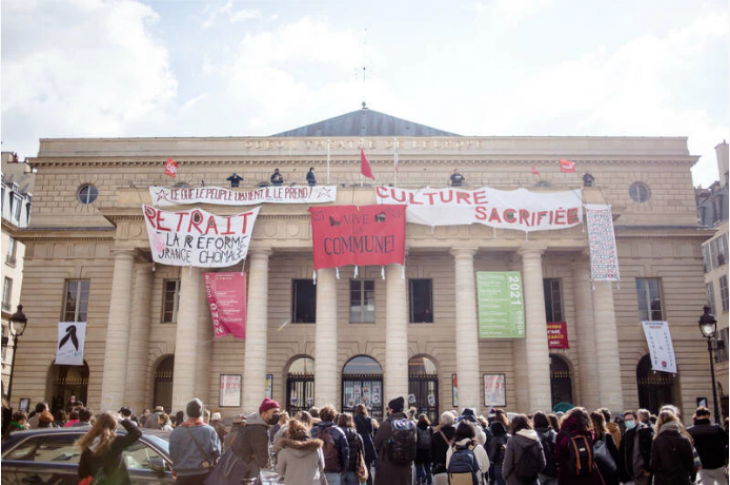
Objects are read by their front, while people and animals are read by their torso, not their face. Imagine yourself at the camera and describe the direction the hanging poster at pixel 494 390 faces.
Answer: facing the viewer

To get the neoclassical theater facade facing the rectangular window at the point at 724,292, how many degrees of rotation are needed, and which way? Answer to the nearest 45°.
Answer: approximately 135° to its left

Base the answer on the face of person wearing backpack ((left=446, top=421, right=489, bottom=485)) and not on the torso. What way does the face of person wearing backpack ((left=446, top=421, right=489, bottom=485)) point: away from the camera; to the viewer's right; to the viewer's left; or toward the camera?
away from the camera

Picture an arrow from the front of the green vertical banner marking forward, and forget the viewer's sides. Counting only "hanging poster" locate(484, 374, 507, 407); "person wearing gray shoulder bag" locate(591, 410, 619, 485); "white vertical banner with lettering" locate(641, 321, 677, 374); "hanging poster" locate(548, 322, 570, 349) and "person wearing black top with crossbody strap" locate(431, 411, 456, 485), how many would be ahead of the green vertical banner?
2

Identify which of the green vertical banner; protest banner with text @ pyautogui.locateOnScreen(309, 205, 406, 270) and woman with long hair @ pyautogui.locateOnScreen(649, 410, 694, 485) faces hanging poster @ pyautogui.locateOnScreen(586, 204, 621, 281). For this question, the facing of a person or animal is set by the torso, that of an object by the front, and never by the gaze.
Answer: the woman with long hair

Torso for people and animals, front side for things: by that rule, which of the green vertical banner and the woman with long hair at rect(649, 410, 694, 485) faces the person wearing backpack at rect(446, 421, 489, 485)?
the green vertical banner

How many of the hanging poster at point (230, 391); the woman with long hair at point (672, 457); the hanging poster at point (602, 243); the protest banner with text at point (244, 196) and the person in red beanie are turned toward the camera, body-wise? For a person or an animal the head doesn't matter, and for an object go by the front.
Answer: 3

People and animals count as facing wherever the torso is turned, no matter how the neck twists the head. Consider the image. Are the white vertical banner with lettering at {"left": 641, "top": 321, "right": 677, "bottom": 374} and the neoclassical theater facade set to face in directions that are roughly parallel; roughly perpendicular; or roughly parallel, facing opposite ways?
roughly parallel

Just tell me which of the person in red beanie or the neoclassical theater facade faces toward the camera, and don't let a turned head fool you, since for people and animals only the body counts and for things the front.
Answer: the neoclassical theater facade

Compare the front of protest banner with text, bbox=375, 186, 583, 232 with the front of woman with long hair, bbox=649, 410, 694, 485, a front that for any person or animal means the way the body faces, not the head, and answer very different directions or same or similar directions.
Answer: very different directions

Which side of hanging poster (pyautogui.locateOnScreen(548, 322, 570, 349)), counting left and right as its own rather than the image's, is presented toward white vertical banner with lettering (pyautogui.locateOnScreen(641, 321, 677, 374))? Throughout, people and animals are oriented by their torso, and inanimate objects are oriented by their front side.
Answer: left

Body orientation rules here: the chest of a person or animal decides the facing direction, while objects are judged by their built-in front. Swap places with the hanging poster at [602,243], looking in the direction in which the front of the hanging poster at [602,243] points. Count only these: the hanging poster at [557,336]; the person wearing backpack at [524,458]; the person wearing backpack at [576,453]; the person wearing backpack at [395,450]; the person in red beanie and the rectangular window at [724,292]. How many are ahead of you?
4

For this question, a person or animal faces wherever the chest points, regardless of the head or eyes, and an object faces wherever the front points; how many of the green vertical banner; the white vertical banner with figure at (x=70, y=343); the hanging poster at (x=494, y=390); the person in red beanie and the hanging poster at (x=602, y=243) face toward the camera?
4

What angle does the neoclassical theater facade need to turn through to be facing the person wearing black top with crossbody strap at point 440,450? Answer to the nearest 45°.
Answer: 0° — it already faces them

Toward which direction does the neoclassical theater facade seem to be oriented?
toward the camera

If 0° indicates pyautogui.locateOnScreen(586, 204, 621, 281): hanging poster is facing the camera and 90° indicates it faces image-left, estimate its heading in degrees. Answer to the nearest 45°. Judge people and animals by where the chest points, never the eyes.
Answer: approximately 0°

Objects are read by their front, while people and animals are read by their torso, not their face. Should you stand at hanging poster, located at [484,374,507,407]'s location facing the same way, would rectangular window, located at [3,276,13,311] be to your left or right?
on your right

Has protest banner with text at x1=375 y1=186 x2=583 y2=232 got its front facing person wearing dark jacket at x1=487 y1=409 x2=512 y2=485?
yes

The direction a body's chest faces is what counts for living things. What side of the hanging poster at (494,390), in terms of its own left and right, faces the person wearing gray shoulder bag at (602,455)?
front
